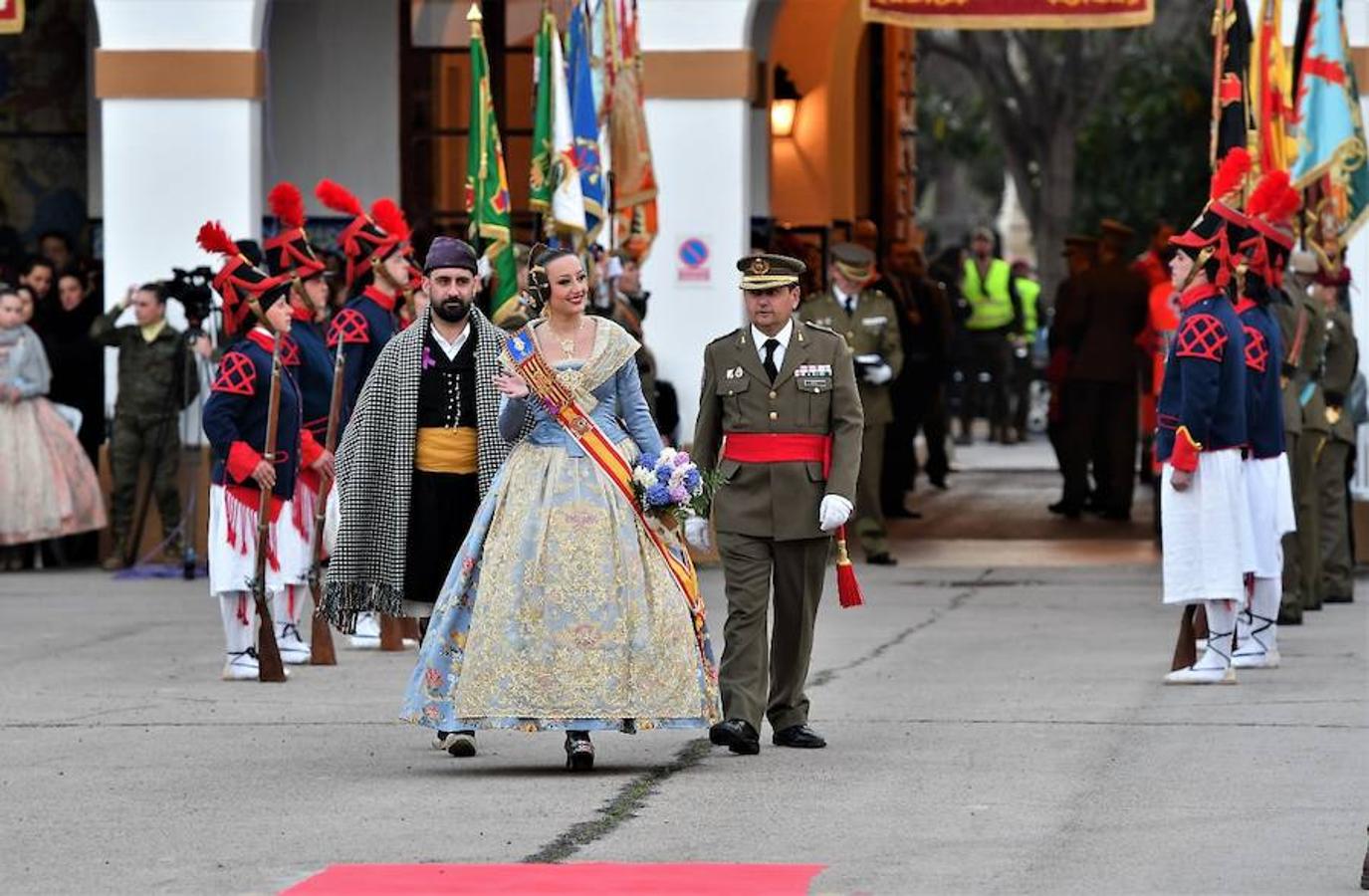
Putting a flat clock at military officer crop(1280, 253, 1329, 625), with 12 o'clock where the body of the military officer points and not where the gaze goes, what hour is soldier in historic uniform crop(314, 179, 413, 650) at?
The soldier in historic uniform is roughly at 11 o'clock from the military officer.

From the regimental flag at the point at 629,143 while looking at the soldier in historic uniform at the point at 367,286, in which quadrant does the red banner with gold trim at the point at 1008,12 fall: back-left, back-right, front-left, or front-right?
back-left

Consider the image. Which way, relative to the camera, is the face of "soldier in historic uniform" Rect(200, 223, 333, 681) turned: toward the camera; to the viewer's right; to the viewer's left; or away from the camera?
to the viewer's right

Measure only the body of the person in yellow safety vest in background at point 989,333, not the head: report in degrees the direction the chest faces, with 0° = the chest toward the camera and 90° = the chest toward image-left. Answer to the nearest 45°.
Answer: approximately 0°

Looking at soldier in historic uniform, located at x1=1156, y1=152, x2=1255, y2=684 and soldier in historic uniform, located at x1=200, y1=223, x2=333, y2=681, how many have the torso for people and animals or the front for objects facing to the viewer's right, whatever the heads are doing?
1

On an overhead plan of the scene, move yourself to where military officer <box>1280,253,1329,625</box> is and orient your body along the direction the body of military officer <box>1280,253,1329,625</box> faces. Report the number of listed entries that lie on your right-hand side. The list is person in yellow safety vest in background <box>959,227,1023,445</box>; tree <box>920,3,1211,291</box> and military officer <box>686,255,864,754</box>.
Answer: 2

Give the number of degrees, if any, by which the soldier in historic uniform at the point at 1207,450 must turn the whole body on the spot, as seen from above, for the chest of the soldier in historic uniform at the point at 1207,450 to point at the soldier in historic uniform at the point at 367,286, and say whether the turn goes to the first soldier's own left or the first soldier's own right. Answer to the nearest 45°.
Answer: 0° — they already face them

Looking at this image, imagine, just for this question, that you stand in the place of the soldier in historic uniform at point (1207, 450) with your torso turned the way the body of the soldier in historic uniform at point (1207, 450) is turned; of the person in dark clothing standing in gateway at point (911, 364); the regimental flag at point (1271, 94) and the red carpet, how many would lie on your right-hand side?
2

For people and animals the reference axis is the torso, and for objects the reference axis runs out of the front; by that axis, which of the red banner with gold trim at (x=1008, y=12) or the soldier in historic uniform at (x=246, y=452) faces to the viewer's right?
the soldier in historic uniform

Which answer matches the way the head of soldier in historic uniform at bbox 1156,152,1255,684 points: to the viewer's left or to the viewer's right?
to the viewer's left

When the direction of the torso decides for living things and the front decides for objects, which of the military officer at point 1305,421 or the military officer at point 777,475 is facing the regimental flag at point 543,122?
the military officer at point 1305,421

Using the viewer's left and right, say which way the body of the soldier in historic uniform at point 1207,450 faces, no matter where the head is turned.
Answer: facing to the left of the viewer

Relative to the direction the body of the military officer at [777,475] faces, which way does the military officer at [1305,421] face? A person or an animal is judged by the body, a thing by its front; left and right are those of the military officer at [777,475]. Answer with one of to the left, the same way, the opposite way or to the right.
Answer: to the right

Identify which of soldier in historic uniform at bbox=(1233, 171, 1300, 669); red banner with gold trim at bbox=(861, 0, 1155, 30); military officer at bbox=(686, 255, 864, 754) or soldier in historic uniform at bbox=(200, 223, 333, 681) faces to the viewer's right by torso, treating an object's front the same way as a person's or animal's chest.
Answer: soldier in historic uniform at bbox=(200, 223, 333, 681)

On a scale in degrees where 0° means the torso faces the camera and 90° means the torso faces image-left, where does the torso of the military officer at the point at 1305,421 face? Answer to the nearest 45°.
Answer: approximately 90°

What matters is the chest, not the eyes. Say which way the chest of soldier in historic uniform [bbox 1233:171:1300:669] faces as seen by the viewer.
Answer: to the viewer's left
